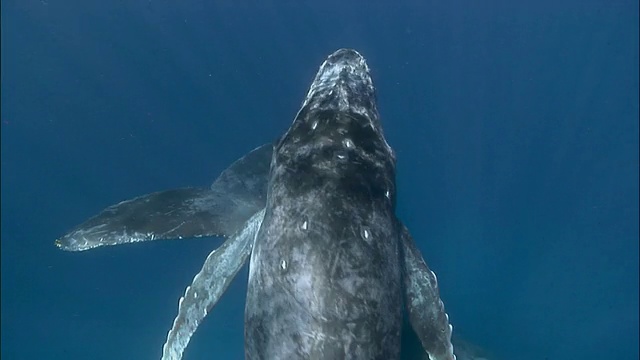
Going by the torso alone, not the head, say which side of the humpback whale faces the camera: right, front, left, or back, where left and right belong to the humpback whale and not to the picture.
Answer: back
